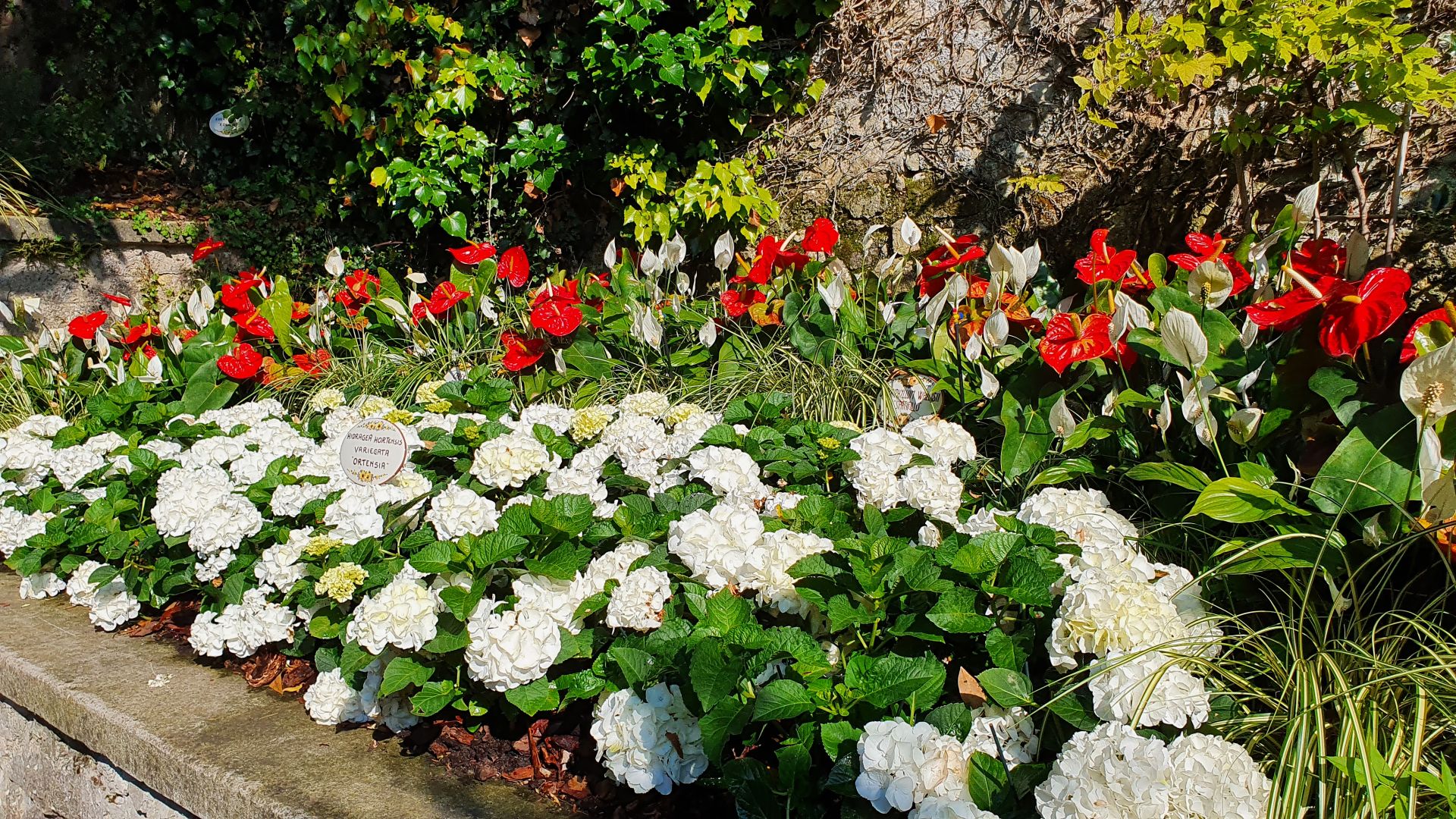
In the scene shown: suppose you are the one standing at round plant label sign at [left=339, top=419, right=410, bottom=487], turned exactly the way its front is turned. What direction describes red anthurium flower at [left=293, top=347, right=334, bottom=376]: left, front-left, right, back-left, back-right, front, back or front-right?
back

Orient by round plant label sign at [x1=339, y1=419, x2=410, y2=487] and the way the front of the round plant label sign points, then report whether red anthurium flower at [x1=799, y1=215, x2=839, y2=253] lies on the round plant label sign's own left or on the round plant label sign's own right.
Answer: on the round plant label sign's own left

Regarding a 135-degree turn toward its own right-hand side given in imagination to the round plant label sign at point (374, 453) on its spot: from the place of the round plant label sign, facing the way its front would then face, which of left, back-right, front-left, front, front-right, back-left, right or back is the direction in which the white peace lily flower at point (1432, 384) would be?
back

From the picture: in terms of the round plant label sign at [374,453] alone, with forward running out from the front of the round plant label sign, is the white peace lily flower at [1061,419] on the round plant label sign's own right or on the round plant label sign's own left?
on the round plant label sign's own left

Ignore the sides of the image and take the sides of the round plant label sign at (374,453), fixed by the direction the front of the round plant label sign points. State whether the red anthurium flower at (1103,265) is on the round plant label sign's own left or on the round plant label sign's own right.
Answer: on the round plant label sign's own left

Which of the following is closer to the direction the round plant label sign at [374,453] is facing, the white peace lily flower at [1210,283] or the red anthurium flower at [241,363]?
the white peace lily flower

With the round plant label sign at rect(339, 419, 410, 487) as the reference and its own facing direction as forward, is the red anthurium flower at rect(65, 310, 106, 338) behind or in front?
behind

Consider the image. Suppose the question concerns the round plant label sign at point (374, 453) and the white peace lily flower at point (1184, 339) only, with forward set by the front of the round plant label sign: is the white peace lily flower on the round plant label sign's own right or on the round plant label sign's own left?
on the round plant label sign's own left

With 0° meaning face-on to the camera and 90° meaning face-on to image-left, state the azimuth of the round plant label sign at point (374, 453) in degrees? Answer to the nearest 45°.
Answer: approximately 0°

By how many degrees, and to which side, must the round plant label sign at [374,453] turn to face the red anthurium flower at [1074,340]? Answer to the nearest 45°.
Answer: approximately 90° to its left
